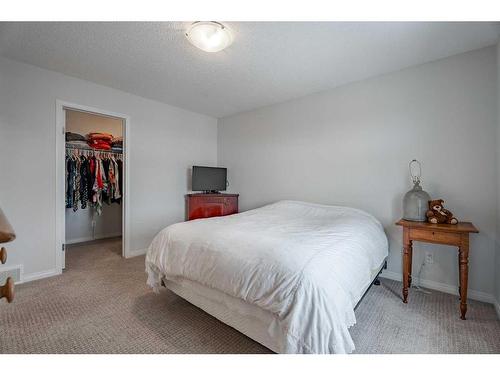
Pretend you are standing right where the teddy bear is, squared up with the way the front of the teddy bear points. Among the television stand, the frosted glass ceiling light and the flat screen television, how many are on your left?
0

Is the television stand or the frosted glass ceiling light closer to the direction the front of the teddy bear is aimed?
the frosted glass ceiling light

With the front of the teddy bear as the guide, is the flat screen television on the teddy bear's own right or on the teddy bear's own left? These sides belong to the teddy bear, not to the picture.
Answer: on the teddy bear's own right

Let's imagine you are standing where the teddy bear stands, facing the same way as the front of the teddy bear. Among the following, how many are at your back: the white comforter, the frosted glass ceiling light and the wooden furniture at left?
0

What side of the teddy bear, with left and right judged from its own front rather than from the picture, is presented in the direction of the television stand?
right

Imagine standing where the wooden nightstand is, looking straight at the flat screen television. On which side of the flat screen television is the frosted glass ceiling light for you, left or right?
left

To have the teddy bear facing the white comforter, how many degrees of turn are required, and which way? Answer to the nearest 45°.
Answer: approximately 45° to its right

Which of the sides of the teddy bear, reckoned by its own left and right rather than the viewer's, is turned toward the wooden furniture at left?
front

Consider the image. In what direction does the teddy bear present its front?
toward the camera

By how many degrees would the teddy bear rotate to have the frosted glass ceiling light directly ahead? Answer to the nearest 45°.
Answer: approximately 45° to its right
